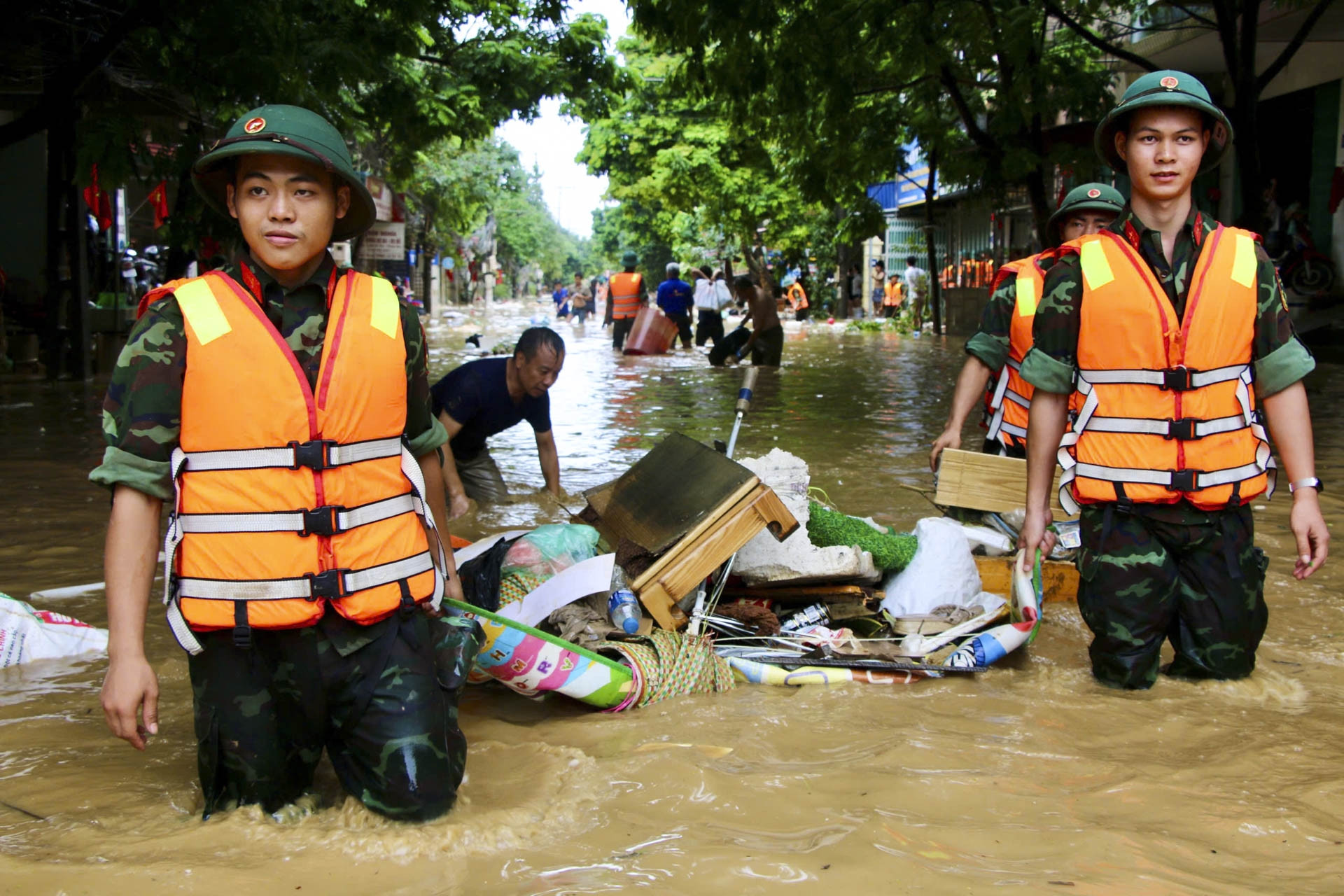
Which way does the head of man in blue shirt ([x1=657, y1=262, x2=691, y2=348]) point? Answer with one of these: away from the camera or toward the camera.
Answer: away from the camera

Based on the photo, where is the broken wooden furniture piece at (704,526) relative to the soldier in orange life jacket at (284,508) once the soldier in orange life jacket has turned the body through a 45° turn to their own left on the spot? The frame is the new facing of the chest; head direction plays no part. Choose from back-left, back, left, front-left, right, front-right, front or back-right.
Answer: left

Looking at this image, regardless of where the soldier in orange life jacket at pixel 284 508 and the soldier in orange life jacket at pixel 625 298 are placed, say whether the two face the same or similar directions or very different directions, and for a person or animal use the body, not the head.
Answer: very different directions

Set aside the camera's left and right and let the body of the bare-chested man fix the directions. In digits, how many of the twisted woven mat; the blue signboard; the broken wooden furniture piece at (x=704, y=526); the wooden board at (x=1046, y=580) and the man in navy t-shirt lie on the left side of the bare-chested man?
4

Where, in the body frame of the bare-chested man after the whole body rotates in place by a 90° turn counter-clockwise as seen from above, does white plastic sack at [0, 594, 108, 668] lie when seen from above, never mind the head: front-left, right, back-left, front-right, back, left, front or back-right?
front

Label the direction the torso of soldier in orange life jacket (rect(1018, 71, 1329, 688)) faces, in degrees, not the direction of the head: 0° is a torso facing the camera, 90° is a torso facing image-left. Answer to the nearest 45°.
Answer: approximately 0°

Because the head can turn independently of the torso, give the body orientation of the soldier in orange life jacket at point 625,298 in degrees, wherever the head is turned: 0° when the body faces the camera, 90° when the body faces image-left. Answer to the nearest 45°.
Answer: approximately 180°

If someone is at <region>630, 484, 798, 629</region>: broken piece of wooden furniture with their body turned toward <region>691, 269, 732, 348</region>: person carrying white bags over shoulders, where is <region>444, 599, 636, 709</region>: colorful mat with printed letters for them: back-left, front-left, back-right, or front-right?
back-left

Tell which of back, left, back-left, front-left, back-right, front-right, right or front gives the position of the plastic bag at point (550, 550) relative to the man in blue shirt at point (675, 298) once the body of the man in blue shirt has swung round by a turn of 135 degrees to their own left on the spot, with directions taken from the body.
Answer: front-left

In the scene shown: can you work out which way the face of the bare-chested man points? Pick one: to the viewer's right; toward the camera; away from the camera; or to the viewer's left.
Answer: to the viewer's left

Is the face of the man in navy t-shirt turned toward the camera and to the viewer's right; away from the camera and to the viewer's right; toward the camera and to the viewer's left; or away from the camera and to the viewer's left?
toward the camera and to the viewer's right

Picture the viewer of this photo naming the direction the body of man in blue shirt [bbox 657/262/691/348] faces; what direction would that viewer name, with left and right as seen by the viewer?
facing away from the viewer

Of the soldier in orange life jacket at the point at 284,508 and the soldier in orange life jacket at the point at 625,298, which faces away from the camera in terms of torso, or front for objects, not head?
the soldier in orange life jacket at the point at 625,298

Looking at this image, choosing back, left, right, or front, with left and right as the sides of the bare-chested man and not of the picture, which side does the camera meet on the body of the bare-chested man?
left
